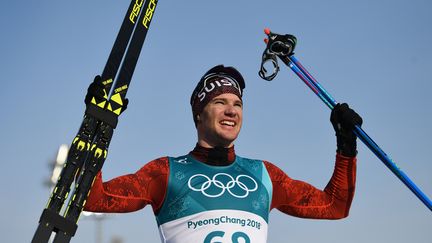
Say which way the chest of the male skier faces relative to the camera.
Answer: toward the camera
